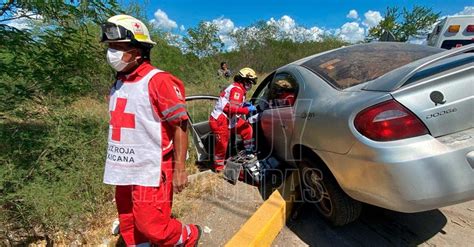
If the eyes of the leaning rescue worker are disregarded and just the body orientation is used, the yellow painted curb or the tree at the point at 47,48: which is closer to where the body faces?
the yellow painted curb

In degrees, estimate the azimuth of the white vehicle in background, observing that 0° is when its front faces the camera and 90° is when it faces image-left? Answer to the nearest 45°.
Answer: approximately 135°

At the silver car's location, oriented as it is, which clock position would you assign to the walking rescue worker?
The walking rescue worker is roughly at 10 o'clock from the silver car.

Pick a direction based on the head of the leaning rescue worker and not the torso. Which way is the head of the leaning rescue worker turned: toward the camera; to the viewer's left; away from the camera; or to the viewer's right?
to the viewer's right

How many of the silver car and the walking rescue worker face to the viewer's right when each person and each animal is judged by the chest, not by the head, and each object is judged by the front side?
0

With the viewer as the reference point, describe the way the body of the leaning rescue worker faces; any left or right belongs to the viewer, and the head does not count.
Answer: facing to the right of the viewer

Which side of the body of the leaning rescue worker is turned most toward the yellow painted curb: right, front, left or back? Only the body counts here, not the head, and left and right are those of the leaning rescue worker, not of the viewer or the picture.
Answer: right

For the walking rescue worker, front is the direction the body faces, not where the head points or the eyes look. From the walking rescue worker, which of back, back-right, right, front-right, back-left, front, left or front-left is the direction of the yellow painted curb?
back-left

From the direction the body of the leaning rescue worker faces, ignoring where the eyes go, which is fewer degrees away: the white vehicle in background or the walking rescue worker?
the white vehicle in background
